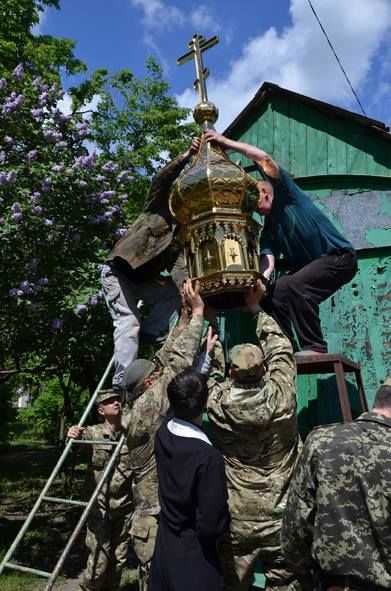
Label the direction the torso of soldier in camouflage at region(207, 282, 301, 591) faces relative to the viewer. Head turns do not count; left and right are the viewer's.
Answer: facing away from the viewer

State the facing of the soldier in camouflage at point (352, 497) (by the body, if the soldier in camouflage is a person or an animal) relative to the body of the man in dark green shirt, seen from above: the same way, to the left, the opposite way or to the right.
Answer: to the right

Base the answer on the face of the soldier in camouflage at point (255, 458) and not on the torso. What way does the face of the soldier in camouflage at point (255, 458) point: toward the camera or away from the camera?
away from the camera

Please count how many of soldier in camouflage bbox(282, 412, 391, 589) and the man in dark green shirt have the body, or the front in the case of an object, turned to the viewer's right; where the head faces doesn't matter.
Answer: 0

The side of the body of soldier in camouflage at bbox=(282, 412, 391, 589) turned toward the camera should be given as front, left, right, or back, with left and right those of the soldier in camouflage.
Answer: back

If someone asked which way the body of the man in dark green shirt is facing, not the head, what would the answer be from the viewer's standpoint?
to the viewer's left

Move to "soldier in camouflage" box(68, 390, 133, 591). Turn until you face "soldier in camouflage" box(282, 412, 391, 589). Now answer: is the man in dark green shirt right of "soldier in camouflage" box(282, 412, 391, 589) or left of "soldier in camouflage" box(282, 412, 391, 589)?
left

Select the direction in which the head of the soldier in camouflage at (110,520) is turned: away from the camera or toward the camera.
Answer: toward the camera
